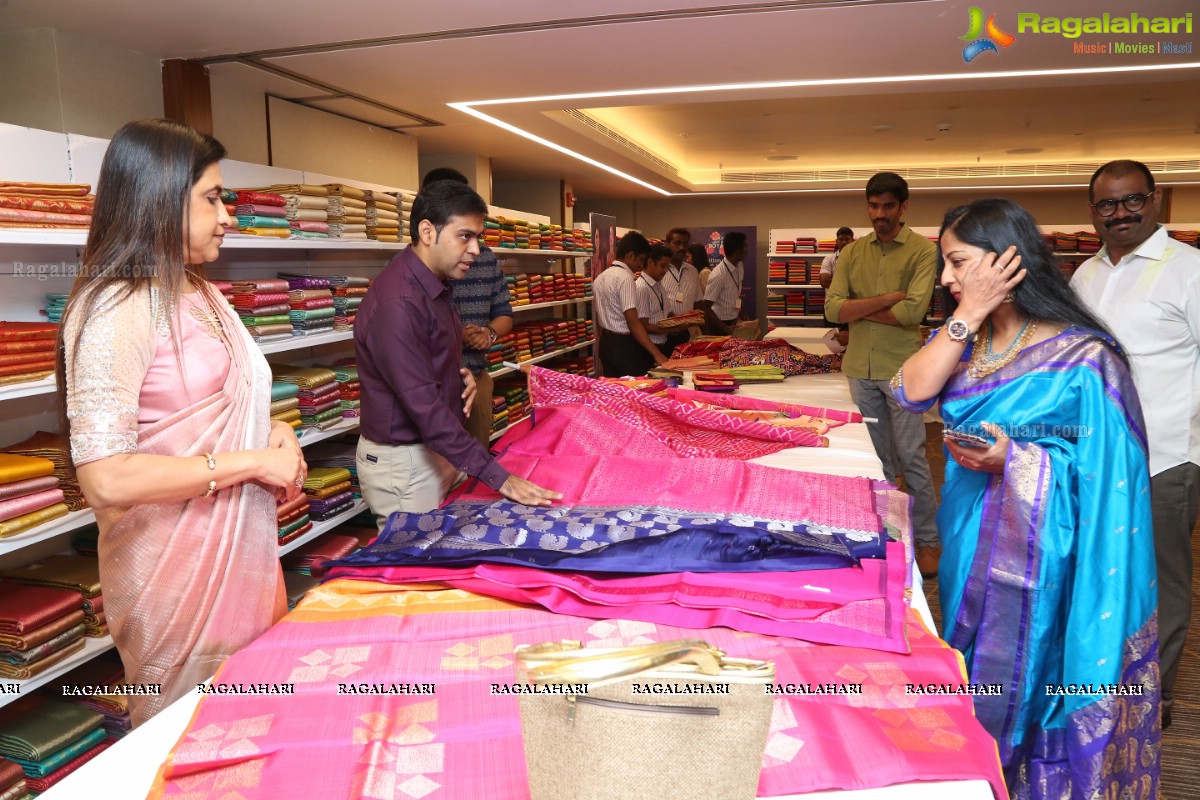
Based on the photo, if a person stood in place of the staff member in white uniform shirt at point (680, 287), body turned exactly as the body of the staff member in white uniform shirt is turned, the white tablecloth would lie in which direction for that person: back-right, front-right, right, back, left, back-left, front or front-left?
front

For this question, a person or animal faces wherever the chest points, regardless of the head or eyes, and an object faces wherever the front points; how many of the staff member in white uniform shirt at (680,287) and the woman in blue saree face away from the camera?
0

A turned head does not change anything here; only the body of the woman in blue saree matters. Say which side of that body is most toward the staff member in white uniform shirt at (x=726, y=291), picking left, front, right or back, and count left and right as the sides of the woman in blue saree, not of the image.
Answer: right

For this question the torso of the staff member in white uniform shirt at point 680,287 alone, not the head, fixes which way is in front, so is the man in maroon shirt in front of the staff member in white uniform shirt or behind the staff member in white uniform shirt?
in front

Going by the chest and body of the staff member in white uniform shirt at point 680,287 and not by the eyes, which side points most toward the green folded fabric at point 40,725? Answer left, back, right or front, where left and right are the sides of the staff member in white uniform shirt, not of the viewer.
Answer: front

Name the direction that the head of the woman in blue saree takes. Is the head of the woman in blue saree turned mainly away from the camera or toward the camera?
toward the camera

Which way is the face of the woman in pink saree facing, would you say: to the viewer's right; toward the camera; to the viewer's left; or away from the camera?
to the viewer's right

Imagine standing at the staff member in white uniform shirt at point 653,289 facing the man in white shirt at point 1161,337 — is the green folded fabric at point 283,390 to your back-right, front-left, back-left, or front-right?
front-right

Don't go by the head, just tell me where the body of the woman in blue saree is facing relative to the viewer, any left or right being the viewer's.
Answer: facing the viewer and to the left of the viewer

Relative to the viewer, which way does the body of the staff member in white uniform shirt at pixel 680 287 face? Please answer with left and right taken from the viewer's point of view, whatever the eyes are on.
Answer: facing the viewer

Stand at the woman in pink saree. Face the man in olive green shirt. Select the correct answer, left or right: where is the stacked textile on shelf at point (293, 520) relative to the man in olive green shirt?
left
